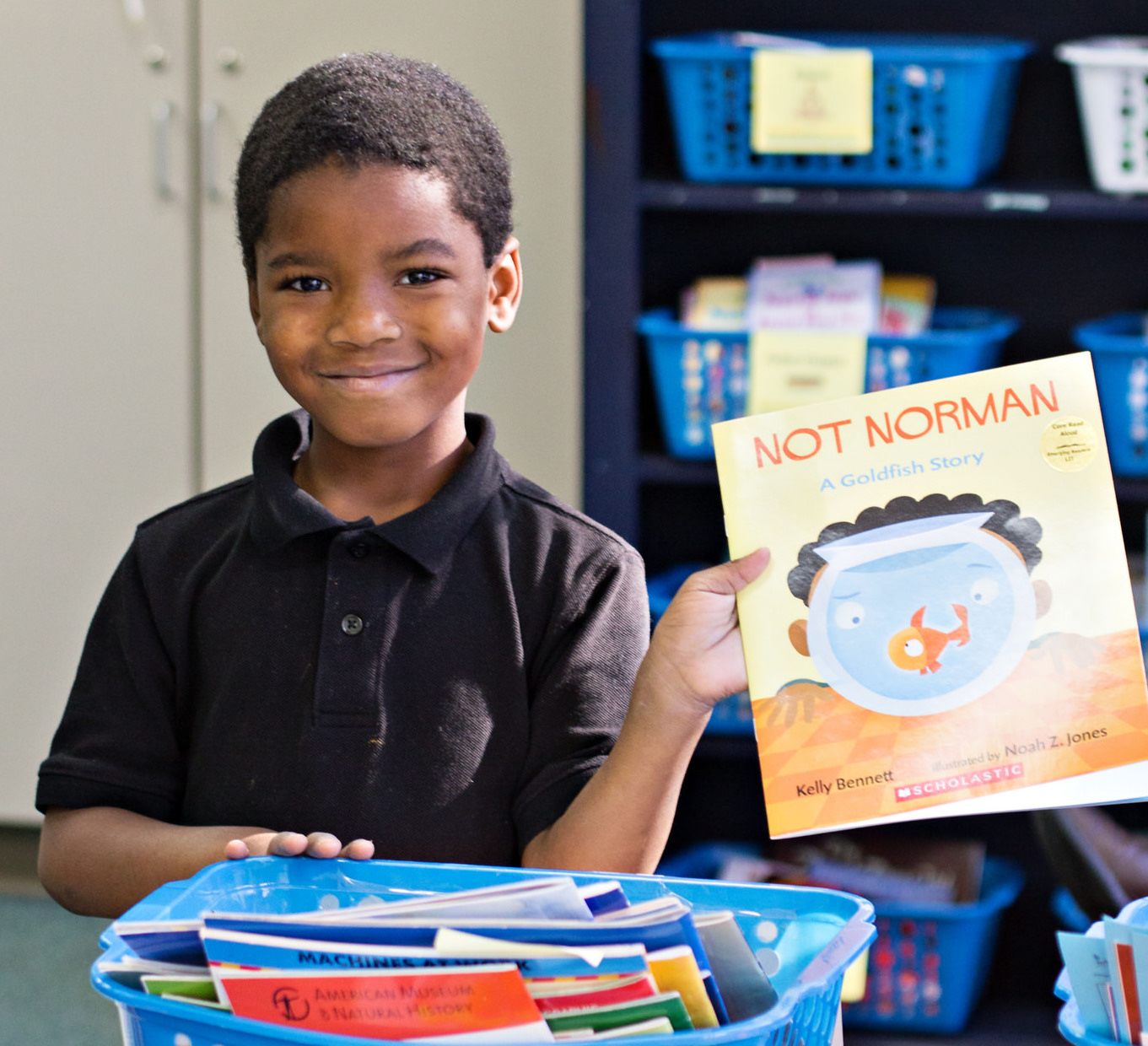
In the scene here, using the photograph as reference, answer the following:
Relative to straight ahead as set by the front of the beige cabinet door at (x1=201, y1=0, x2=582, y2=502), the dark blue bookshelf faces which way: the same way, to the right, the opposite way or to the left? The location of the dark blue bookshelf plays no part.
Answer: the same way

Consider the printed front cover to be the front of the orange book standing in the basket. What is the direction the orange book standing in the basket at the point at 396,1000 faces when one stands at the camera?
facing the viewer

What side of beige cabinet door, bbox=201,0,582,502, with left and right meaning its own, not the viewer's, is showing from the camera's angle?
front

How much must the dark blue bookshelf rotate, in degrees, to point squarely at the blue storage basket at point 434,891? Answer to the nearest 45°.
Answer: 0° — it already faces it

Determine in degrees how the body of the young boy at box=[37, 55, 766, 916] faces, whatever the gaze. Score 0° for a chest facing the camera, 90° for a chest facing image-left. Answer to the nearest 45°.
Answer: approximately 0°

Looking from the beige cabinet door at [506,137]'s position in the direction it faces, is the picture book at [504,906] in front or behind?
in front

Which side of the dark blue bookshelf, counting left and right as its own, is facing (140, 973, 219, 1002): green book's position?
front

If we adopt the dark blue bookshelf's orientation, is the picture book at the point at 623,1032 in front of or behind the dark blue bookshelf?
in front

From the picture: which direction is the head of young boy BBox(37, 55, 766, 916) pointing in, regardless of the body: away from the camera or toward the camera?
toward the camera

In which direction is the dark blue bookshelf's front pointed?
toward the camera

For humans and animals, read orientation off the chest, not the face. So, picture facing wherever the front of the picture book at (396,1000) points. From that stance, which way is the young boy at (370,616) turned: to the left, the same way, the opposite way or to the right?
the same way

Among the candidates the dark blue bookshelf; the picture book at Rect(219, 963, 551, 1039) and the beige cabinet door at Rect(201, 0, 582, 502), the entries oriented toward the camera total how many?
3

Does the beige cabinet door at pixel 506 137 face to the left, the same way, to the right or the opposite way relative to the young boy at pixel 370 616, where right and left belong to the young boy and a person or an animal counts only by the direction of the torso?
the same way

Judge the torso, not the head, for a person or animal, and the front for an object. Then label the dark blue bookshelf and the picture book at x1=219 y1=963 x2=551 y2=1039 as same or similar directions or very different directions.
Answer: same or similar directions

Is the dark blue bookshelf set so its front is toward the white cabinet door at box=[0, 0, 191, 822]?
no
